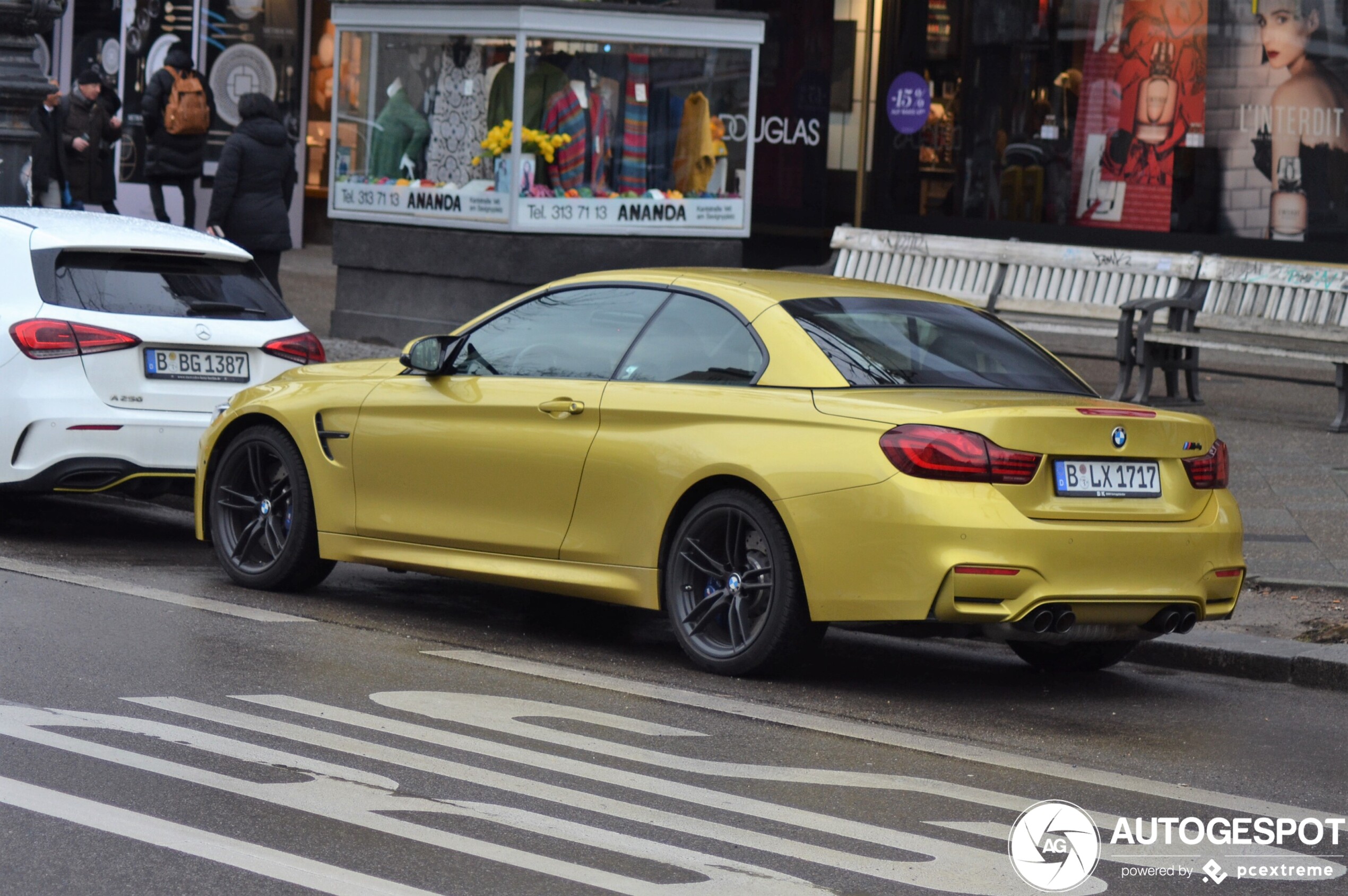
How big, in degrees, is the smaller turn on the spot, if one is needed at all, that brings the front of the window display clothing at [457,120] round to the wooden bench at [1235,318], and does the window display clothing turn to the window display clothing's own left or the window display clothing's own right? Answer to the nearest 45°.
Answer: approximately 45° to the window display clothing's own left

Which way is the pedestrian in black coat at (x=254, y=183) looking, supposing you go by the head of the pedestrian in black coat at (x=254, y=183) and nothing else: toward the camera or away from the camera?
away from the camera

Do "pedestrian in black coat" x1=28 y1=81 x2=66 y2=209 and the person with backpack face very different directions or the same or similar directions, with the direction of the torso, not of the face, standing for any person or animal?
very different directions

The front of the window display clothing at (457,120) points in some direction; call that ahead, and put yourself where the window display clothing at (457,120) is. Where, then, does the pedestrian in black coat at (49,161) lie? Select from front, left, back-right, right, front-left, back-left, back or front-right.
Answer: back-right

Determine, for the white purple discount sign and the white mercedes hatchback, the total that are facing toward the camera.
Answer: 1

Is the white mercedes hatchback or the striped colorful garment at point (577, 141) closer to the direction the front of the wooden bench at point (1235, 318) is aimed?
the white mercedes hatchback
